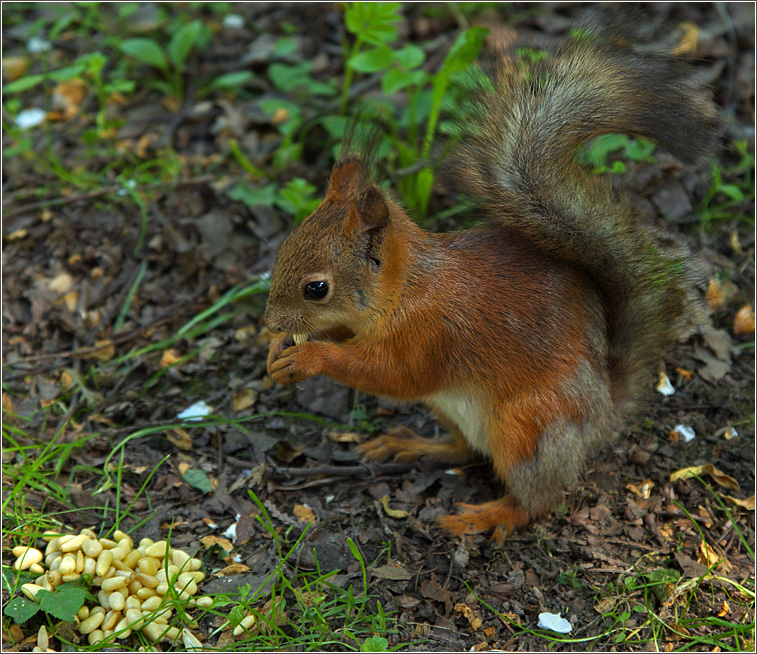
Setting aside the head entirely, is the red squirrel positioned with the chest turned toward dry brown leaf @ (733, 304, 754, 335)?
no

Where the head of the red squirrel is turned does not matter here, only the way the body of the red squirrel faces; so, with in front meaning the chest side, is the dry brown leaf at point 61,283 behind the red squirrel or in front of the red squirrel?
in front

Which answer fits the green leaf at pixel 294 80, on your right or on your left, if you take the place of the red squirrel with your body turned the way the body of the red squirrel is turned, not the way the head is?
on your right

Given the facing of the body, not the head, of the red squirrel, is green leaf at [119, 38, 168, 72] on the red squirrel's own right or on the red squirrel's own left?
on the red squirrel's own right

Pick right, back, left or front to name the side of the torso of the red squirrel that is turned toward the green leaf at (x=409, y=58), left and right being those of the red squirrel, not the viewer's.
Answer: right

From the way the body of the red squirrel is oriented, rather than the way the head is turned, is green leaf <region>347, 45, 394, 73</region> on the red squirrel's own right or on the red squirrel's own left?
on the red squirrel's own right

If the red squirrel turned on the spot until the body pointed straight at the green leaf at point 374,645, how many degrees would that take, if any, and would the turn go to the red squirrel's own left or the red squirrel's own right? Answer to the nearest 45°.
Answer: approximately 90° to the red squirrel's own left

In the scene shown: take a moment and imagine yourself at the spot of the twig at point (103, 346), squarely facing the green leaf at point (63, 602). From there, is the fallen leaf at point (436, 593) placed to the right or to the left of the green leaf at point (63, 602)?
left

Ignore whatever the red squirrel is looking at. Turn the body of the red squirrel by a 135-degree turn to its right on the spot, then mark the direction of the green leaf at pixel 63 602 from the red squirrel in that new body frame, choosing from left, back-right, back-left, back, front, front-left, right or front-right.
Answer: back

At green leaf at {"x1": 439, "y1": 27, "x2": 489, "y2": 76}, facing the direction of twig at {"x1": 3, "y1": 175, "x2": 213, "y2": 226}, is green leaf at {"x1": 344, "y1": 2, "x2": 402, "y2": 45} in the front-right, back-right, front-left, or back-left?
front-right

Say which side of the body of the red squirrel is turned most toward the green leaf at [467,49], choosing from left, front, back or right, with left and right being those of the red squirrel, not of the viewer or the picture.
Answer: right

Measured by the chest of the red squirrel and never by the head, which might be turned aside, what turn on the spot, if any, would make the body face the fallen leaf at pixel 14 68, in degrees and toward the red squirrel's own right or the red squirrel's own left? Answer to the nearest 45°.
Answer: approximately 45° to the red squirrel's own right

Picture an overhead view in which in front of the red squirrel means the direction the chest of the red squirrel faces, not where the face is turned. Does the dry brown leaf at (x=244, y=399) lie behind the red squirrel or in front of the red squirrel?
in front

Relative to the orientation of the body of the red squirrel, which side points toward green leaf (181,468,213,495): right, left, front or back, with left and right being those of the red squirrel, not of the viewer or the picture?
front

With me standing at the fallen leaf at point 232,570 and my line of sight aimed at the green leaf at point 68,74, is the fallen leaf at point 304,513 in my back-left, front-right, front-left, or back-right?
front-right

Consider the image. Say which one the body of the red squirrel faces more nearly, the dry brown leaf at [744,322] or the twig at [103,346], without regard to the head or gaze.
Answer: the twig

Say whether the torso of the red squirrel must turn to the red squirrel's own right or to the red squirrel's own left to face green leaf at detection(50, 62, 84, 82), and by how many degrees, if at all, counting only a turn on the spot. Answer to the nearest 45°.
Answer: approximately 45° to the red squirrel's own right

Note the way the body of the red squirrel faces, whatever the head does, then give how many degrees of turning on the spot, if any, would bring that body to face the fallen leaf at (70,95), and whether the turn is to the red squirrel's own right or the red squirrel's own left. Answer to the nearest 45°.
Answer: approximately 45° to the red squirrel's own right

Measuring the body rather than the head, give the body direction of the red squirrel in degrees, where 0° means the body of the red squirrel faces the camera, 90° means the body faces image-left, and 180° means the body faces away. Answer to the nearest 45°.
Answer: approximately 90°
